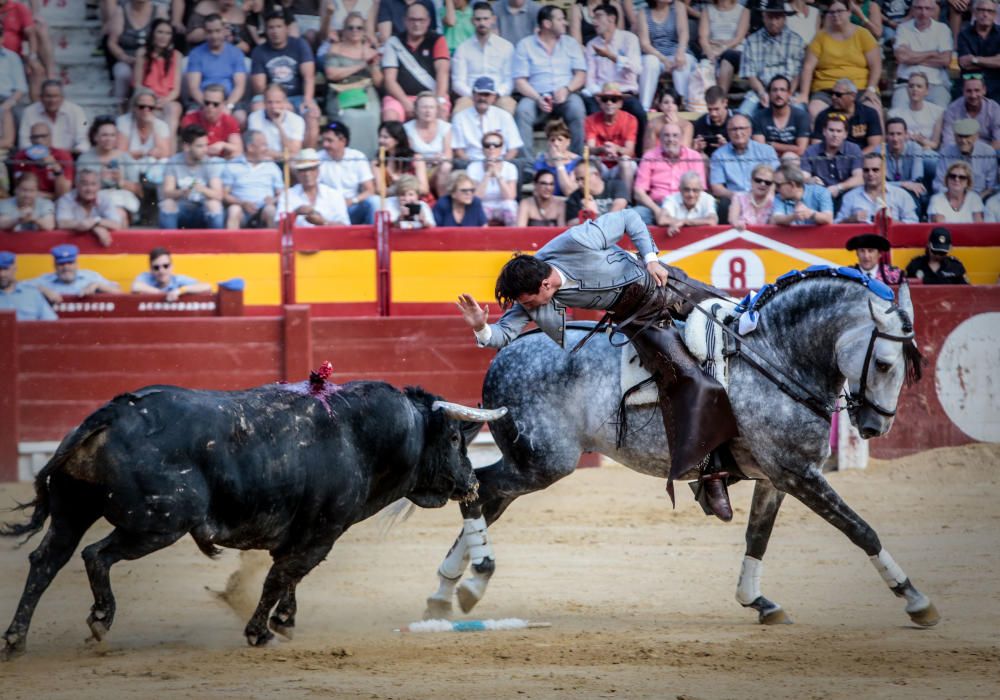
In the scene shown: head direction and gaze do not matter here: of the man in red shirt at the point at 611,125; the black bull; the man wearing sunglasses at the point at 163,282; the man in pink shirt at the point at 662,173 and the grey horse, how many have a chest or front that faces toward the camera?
3

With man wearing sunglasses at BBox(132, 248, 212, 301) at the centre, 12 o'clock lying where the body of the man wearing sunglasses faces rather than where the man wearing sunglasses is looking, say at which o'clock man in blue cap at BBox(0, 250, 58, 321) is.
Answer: The man in blue cap is roughly at 3 o'clock from the man wearing sunglasses.

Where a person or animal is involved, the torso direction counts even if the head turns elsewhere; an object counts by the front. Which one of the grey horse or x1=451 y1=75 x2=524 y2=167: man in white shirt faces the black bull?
the man in white shirt

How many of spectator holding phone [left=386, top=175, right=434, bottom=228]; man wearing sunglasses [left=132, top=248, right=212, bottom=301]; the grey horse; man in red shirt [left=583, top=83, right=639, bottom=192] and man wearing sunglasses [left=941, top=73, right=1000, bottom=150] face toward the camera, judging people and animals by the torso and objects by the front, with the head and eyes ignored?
4

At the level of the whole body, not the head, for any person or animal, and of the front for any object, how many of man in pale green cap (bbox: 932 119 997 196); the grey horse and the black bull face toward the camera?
1

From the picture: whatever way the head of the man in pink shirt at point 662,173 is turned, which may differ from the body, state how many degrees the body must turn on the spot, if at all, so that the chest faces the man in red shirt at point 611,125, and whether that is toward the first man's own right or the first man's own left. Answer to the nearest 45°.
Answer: approximately 135° to the first man's own right

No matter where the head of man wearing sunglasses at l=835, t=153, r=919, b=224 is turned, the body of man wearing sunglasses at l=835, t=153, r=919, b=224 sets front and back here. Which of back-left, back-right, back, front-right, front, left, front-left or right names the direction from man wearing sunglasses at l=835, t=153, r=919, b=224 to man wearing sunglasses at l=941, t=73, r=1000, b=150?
back-left

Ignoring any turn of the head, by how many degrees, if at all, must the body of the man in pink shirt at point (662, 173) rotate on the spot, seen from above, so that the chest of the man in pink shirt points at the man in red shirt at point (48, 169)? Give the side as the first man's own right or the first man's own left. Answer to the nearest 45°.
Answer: approximately 90° to the first man's own right

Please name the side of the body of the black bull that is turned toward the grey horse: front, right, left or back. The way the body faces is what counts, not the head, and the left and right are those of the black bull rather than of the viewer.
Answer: front

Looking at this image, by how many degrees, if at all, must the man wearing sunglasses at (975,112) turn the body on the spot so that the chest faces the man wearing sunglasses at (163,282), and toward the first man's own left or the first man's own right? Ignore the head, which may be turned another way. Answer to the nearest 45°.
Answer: approximately 45° to the first man's own right

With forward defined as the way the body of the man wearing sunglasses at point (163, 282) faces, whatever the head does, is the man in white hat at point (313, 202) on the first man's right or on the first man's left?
on the first man's left

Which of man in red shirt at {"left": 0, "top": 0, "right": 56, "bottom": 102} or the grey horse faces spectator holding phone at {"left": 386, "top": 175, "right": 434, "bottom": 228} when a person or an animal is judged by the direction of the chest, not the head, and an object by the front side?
the man in red shirt

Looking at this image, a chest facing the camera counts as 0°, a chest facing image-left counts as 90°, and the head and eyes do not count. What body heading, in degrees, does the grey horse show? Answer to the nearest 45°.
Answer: approximately 270°

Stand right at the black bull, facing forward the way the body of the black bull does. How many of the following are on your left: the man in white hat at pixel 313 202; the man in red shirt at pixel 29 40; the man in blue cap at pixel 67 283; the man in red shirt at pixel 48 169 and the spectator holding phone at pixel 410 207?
5

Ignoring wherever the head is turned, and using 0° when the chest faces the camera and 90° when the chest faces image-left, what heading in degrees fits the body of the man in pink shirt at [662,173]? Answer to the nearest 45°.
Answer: approximately 0°
